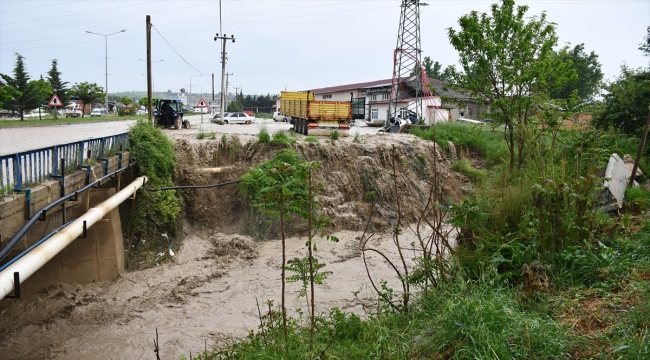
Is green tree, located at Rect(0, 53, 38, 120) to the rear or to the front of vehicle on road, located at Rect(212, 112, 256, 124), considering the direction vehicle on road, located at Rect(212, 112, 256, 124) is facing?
to the front

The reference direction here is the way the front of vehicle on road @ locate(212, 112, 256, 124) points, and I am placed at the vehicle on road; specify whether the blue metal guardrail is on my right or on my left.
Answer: on my left

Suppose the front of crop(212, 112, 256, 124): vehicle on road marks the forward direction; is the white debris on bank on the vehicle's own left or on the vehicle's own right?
on the vehicle's own left

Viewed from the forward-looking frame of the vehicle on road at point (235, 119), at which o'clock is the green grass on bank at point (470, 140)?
The green grass on bank is roughly at 8 o'clock from the vehicle on road.

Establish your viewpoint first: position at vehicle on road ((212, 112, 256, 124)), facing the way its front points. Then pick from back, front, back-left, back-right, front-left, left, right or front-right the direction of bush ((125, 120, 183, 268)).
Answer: left

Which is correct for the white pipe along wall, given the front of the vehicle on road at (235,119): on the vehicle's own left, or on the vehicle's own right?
on the vehicle's own left

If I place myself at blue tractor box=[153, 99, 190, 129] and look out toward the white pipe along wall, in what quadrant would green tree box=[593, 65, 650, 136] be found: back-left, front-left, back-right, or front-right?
front-left

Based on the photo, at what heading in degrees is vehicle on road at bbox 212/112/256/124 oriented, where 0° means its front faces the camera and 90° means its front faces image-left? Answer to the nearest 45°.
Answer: approximately 90°

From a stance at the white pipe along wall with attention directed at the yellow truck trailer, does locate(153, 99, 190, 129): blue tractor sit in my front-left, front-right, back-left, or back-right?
front-left

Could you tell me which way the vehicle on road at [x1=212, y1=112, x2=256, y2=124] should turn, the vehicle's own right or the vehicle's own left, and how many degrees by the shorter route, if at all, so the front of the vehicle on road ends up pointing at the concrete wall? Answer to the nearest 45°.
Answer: approximately 90° to the vehicle's own left

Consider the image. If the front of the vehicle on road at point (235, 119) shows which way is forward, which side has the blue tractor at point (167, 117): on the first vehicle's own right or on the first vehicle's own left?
on the first vehicle's own left

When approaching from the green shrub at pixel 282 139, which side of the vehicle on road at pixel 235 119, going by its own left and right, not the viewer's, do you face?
left
